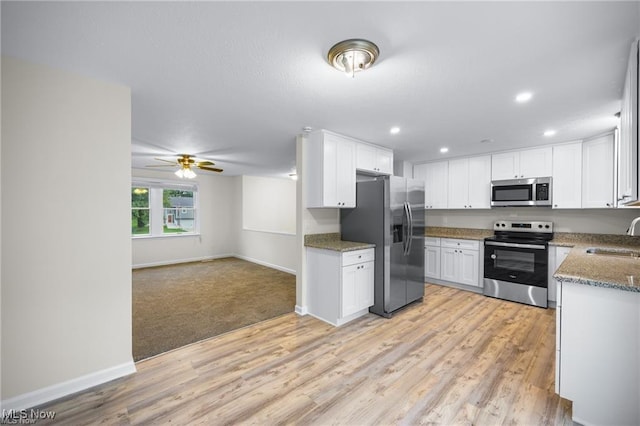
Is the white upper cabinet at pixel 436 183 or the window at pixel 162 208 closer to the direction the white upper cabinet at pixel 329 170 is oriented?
the white upper cabinet

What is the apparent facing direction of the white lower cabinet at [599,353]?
to the viewer's left

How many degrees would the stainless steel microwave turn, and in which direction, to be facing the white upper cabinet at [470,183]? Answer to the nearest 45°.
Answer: approximately 90° to its right

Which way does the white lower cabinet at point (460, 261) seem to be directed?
toward the camera

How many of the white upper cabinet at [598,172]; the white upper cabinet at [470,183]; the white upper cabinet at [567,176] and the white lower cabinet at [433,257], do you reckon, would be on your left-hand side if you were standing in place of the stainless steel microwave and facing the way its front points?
2

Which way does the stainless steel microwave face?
toward the camera

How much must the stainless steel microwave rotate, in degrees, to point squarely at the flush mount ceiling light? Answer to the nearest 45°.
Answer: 0° — it already faces it

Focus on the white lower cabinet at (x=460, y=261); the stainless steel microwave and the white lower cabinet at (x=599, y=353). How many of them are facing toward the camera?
2

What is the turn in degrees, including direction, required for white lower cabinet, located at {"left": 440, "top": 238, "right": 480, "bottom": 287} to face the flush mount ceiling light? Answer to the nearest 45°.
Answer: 0° — it already faces it

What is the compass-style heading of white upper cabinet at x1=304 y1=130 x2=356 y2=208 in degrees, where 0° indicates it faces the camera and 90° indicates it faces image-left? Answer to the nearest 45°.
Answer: approximately 315°

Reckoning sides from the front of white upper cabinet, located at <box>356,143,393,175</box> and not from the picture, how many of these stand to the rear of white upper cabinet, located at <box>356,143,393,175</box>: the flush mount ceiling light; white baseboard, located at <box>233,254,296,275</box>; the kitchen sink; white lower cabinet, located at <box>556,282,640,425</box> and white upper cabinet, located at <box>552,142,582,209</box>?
1

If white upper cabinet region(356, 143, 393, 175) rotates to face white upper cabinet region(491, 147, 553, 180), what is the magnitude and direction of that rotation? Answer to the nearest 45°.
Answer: approximately 45° to its left

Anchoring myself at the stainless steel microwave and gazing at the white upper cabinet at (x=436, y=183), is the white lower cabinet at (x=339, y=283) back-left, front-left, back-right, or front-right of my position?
front-left
